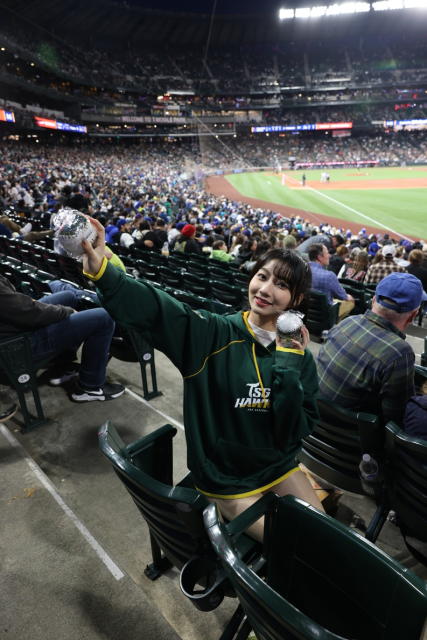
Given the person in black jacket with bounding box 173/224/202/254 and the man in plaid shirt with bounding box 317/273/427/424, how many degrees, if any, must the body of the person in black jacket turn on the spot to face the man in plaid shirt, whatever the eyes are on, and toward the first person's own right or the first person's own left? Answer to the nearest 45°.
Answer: approximately 135° to the first person's own right

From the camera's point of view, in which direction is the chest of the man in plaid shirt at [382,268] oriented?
away from the camera

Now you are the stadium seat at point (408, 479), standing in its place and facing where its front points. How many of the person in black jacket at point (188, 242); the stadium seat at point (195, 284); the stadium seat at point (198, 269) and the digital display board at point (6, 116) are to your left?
4

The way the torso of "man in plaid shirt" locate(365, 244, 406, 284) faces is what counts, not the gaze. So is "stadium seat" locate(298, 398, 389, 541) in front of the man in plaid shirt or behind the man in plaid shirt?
behind

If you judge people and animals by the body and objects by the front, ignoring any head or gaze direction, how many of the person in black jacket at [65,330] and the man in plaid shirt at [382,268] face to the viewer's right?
1

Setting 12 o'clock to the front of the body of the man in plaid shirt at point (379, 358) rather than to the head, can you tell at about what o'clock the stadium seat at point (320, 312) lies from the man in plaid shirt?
The stadium seat is roughly at 10 o'clock from the man in plaid shirt.

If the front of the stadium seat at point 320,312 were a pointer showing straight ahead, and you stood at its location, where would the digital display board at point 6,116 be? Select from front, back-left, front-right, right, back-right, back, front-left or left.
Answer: left

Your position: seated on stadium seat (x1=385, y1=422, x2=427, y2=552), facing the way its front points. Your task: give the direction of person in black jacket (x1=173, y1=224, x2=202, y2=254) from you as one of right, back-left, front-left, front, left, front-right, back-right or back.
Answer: left

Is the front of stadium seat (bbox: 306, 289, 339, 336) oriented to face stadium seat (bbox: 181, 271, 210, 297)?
no

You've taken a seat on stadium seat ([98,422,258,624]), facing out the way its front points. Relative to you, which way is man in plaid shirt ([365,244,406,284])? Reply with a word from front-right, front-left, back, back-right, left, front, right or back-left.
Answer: front

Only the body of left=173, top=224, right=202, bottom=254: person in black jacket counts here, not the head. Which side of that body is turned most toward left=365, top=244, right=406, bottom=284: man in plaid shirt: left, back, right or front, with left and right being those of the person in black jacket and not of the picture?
right

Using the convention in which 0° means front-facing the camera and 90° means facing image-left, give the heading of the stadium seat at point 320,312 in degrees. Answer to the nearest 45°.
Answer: approximately 225°

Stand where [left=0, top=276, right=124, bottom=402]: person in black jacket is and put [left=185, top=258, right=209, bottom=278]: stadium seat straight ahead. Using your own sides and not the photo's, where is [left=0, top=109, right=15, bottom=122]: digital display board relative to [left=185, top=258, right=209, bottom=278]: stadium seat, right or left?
left

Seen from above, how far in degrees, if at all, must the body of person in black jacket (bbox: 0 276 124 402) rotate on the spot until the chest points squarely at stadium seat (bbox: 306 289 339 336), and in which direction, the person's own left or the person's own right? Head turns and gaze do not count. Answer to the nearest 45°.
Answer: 0° — they already face it

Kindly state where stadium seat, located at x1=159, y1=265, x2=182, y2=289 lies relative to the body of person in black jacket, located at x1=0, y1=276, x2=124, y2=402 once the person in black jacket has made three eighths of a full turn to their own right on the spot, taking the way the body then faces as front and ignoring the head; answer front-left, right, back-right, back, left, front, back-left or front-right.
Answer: back

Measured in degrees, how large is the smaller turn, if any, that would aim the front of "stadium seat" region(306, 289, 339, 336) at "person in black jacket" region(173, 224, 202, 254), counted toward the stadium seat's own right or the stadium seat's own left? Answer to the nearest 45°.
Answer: approximately 90° to the stadium seat's own left

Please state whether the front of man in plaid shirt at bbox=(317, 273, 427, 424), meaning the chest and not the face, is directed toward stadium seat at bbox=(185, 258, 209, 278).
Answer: no
